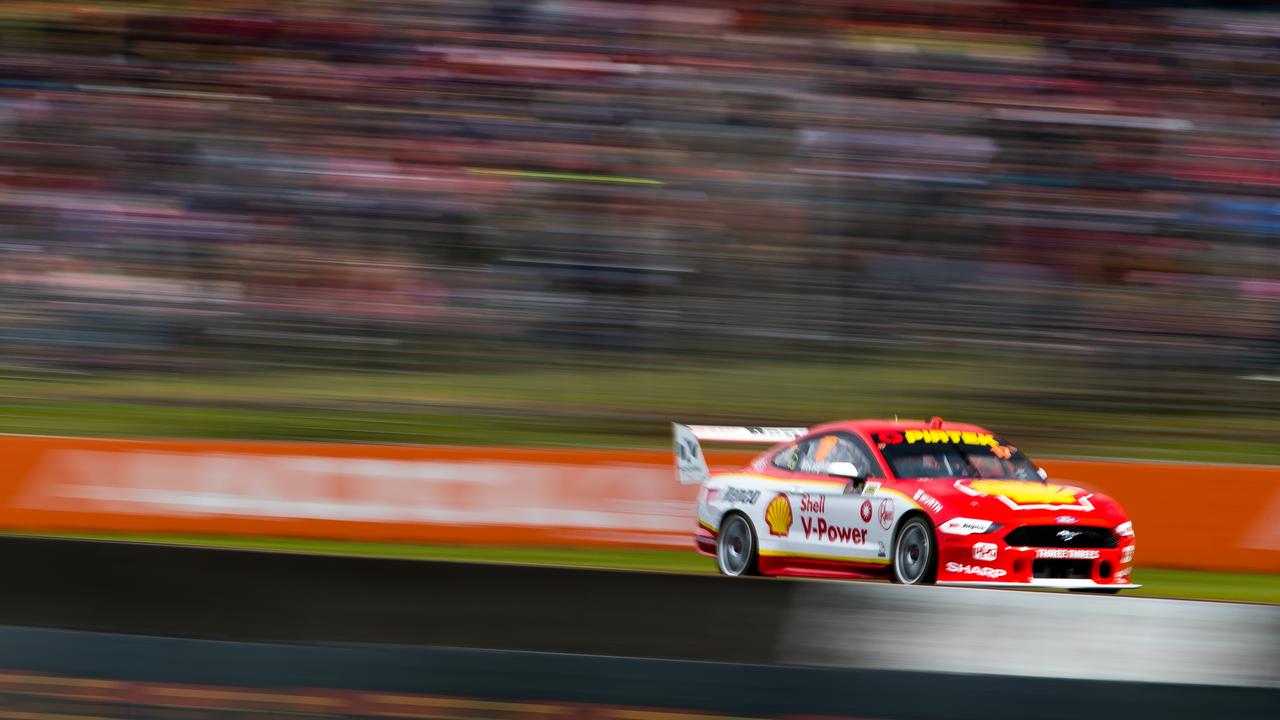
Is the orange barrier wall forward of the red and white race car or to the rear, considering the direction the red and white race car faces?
to the rear

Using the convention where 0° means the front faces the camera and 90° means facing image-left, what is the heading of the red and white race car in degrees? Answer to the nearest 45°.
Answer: approximately 315°
